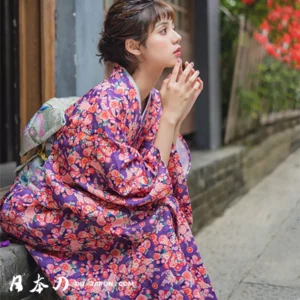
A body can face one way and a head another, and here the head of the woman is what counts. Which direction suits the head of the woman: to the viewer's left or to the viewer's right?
to the viewer's right

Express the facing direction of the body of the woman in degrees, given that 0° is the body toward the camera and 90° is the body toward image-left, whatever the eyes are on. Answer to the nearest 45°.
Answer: approximately 270°
